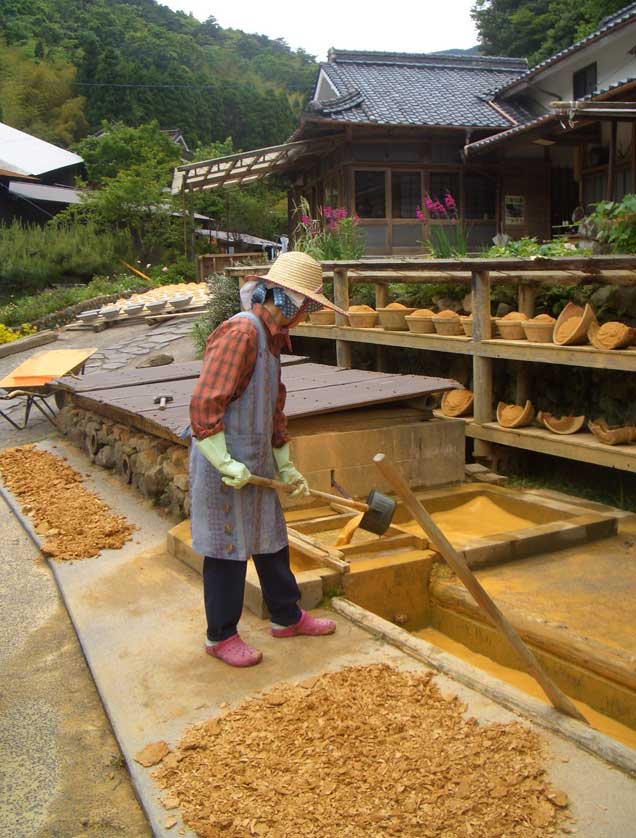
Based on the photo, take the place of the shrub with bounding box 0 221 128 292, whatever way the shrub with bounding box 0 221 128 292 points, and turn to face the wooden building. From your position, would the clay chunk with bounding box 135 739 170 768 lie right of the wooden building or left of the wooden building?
right

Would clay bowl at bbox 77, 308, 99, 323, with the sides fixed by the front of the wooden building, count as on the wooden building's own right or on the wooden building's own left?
on the wooden building's own right

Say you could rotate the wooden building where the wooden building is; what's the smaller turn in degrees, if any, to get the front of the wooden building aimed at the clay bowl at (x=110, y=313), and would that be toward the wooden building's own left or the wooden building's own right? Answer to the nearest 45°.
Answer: approximately 90° to the wooden building's own right

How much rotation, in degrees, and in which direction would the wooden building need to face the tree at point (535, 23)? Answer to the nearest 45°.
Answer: approximately 180°

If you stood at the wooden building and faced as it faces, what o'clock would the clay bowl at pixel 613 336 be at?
The clay bowl is roughly at 12 o'clock from the wooden building.

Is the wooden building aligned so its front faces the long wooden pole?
yes

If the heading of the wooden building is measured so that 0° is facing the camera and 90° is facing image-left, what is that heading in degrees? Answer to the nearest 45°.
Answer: approximately 0°

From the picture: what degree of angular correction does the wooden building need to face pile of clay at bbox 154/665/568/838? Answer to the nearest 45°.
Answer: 0° — it already faces it

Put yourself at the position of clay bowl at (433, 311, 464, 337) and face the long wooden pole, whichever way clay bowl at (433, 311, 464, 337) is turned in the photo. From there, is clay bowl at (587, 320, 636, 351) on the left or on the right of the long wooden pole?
left
